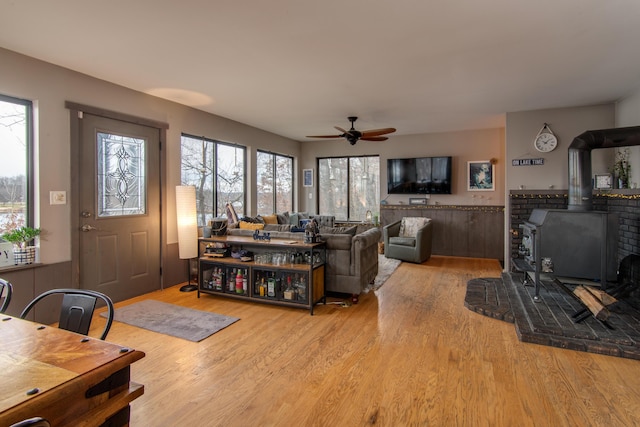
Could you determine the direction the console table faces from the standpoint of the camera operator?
facing the viewer and to the left of the viewer

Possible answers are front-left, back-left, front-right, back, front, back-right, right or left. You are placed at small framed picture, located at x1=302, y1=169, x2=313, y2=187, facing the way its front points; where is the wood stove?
front-left

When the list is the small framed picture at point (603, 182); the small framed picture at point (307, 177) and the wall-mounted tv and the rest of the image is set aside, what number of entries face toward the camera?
3

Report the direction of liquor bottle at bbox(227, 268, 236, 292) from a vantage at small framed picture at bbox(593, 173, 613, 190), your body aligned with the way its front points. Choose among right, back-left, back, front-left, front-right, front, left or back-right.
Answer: front-right

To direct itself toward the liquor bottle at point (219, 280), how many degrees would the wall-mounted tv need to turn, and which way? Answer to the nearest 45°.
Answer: approximately 45° to its right

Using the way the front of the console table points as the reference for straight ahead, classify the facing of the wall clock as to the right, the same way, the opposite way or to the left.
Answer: the same way

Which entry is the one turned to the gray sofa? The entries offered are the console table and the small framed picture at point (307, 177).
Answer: the small framed picture

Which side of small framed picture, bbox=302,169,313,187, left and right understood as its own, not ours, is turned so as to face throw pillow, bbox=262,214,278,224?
front

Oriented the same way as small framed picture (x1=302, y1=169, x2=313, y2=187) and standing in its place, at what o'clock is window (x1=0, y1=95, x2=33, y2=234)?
The window is roughly at 1 o'clock from the small framed picture.

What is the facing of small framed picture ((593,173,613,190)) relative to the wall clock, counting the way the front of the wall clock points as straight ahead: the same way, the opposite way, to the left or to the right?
the same way

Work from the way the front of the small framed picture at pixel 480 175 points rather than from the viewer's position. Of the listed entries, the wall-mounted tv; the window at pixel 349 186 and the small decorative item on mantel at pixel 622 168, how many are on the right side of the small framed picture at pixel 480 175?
2

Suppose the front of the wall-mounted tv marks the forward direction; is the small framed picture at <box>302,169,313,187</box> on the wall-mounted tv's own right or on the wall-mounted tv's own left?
on the wall-mounted tv's own right

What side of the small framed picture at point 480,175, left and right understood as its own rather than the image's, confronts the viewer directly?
front

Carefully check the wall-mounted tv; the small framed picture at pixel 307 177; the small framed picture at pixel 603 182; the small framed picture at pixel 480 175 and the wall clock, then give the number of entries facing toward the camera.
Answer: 5

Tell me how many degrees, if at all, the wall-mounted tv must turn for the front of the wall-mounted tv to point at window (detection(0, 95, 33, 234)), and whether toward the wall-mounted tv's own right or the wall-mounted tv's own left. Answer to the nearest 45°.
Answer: approximately 45° to the wall-mounted tv's own right

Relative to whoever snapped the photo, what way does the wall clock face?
facing the viewer

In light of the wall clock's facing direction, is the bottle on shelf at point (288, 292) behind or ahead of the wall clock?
ahead

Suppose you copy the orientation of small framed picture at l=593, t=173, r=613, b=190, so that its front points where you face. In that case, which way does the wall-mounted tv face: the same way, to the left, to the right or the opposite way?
the same way
